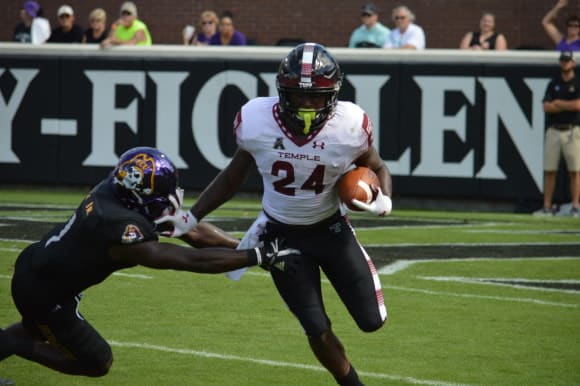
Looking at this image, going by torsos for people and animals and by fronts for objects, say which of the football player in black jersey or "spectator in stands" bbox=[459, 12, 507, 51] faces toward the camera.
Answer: the spectator in stands

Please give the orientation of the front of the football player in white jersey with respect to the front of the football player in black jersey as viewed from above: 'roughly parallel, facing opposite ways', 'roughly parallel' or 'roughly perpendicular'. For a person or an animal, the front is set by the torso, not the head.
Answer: roughly perpendicular

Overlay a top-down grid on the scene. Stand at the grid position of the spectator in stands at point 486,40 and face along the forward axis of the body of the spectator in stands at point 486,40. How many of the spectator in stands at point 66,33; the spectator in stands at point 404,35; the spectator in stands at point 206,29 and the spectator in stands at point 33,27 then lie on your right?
4

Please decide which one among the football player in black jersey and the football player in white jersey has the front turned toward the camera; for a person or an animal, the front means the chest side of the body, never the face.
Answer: the football player in white jersey

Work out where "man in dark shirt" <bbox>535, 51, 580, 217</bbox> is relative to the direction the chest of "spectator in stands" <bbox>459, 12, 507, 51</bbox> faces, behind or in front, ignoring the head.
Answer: in front

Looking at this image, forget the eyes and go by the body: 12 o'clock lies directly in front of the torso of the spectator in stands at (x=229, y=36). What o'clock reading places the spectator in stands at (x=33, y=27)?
the spectator in stands at (x=33, y=27) is roughly at 4 o'clock from the spectator in stands at (x=229, y=36).

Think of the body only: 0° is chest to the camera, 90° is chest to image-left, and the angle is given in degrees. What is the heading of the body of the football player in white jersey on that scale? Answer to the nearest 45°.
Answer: approximately 0°

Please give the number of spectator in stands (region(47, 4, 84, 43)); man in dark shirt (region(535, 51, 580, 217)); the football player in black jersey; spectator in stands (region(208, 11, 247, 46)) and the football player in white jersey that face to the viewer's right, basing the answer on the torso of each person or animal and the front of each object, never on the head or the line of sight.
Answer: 1

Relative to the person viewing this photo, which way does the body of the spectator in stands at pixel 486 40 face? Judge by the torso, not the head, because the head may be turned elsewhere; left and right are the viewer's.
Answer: facing the viewer

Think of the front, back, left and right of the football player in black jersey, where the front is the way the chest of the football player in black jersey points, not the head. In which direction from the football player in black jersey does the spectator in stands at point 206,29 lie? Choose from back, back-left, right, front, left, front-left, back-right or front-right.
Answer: left

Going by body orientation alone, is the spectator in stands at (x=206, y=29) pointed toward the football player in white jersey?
yes

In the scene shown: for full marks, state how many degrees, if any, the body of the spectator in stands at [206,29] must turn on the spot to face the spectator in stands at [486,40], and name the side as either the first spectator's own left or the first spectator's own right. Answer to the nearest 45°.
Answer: approximately 90° to the first spectator's own left

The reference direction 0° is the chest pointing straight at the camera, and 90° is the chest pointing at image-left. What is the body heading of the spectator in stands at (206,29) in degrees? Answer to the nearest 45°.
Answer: approximately 0°

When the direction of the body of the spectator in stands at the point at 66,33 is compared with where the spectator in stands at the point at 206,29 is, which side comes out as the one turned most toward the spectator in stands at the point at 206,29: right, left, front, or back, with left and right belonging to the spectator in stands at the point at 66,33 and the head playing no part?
left

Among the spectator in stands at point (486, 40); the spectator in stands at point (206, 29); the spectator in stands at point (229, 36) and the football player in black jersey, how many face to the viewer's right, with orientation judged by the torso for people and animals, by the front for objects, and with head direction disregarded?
1

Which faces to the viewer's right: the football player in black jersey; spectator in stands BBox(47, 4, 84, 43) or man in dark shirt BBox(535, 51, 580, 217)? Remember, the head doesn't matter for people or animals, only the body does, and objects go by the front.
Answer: the football player in black jersey

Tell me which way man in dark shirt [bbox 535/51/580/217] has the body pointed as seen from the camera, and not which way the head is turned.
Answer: toward the camera
